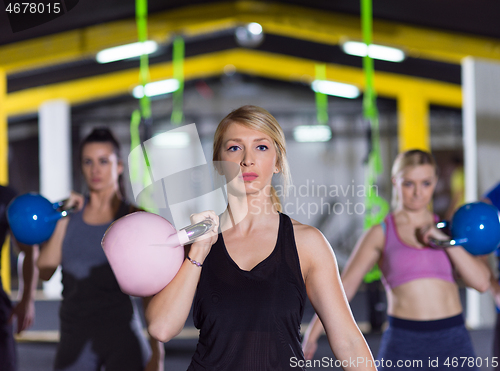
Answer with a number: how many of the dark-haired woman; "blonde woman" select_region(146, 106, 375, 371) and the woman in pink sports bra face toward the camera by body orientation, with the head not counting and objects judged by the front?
3

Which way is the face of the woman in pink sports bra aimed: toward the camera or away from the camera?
toward the camera

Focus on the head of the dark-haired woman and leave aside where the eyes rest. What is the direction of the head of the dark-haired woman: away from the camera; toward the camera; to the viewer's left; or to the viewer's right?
toward the camera

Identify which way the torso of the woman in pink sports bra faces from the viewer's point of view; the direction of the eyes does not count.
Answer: toward the camera

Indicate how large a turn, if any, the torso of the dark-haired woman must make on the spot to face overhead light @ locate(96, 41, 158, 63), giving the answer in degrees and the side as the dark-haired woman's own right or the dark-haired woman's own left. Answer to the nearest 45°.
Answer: approximately 180°

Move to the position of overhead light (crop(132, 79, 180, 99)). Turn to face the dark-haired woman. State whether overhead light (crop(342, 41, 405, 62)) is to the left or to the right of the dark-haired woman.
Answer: left

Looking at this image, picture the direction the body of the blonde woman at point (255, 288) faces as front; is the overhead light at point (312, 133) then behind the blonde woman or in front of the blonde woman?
behind

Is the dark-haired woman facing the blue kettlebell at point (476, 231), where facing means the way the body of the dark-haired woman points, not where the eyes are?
no

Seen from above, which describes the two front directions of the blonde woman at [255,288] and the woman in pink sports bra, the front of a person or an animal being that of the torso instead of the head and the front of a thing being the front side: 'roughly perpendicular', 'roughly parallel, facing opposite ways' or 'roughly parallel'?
roughly parallel

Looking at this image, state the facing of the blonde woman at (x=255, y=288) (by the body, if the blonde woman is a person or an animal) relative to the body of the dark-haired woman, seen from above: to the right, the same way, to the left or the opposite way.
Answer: the same way

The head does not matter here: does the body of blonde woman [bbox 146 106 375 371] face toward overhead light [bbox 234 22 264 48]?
no

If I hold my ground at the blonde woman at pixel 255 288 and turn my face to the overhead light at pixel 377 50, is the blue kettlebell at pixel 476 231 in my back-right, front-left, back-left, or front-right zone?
front-right

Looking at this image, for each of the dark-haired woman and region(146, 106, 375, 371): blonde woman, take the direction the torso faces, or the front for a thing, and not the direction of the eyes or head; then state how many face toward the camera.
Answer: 2

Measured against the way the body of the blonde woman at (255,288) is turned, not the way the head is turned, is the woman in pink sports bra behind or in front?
behind

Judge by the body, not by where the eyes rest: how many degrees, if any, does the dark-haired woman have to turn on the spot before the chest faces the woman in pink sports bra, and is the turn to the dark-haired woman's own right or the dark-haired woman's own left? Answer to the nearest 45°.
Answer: approximately 90° to the dark-haired woman's own left

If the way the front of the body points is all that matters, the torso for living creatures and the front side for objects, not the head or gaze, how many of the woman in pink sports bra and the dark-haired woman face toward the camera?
2

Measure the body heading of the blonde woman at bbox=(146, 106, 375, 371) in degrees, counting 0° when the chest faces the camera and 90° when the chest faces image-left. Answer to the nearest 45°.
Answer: approximately 0°

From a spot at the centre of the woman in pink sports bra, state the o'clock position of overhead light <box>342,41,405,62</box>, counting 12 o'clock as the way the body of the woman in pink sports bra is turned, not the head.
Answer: The overhead light is roughly at 6 o'clock from the woman in pink sports bra.

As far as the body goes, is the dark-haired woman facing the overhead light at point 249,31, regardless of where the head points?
no
